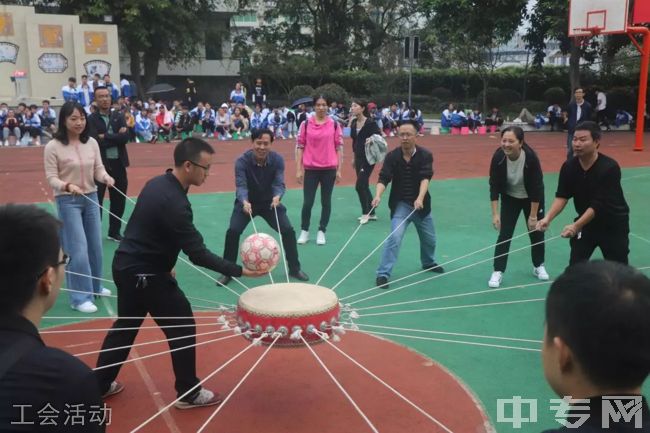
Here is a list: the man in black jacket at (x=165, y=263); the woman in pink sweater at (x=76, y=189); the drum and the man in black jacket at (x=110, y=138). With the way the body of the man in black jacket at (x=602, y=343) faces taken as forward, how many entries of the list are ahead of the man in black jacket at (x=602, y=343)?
4

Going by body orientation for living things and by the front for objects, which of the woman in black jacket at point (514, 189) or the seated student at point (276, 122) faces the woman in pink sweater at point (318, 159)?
the seated student

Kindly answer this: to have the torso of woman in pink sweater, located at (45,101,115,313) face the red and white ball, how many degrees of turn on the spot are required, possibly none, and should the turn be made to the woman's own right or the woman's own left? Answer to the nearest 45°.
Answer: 0° — they already face it

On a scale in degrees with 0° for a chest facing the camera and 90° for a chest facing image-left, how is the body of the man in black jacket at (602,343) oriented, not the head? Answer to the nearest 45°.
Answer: approximately 135°

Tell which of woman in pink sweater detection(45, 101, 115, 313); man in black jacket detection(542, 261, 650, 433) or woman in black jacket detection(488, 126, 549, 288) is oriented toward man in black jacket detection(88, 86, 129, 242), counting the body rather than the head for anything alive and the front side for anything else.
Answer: man in black jacket detection(542, 261, 650, 433)

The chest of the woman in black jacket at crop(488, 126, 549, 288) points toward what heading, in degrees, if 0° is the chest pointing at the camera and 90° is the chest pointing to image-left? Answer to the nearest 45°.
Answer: approximately 0°

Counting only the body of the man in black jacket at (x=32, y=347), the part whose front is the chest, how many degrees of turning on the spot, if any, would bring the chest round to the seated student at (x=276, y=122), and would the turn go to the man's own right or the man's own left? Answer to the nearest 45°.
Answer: approximately 45° to the man's own left

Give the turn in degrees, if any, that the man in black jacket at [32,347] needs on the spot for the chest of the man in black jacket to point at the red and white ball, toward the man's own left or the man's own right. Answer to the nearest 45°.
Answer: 0° — they already face it

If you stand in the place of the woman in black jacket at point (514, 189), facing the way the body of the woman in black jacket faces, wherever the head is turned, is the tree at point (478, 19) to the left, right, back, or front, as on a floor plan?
back

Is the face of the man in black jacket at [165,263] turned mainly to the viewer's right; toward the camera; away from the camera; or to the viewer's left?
to the viewer's right
